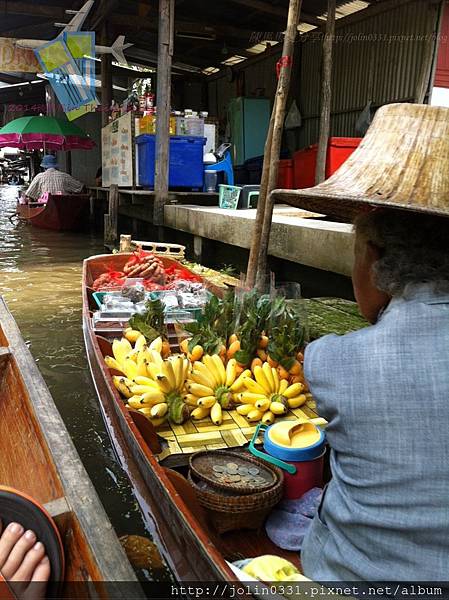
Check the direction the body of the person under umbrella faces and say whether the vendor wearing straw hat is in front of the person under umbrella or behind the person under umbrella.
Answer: behind

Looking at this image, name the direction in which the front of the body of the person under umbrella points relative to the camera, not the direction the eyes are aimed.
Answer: away from the camera

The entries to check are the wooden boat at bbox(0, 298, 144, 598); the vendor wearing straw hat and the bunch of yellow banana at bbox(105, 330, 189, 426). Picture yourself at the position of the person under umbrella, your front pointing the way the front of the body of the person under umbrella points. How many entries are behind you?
3

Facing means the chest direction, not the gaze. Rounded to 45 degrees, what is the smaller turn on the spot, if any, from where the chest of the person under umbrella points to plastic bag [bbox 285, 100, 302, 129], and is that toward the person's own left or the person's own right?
approximately 135° to the person's own right

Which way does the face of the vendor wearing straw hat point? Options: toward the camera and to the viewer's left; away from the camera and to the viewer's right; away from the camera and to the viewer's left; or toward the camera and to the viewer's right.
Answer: away from the camera and to the viewer's left

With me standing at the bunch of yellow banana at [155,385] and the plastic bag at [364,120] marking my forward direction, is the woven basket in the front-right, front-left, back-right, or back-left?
back-right

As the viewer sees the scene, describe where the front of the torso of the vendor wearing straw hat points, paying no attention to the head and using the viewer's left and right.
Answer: facing away from the viewer and to the left of the viewer
